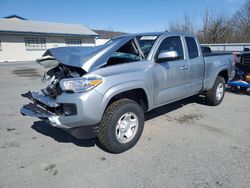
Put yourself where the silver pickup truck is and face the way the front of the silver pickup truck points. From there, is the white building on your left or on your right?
on your right

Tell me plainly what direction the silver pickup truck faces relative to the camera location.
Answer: facing the viewer and to the left of the viewer

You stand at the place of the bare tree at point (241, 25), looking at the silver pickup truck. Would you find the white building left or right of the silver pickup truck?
right

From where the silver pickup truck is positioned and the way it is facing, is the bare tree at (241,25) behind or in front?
behind

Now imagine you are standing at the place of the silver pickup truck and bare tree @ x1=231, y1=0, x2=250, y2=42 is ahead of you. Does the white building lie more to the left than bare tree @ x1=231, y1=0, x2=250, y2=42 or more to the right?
left
